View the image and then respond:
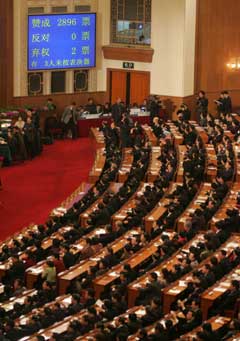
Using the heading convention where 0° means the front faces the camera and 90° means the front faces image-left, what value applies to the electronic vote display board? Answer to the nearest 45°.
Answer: approximately 0°

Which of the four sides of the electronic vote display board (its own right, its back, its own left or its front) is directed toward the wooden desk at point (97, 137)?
front

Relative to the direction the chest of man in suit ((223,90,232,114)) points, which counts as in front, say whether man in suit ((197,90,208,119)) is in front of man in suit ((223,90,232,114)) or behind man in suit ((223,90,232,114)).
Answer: in front

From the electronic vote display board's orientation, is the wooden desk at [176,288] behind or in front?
in front

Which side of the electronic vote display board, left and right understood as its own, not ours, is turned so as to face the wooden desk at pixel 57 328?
front

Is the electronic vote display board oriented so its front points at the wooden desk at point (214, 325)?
yes

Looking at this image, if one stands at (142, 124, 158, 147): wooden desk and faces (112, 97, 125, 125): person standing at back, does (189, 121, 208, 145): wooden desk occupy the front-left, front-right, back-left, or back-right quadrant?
back-right

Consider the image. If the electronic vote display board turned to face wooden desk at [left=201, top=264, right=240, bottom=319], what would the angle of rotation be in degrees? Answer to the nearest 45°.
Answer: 0° — it already faces it

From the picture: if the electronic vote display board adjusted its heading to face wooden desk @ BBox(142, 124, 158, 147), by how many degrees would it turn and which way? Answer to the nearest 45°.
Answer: approximately 45° to its left
